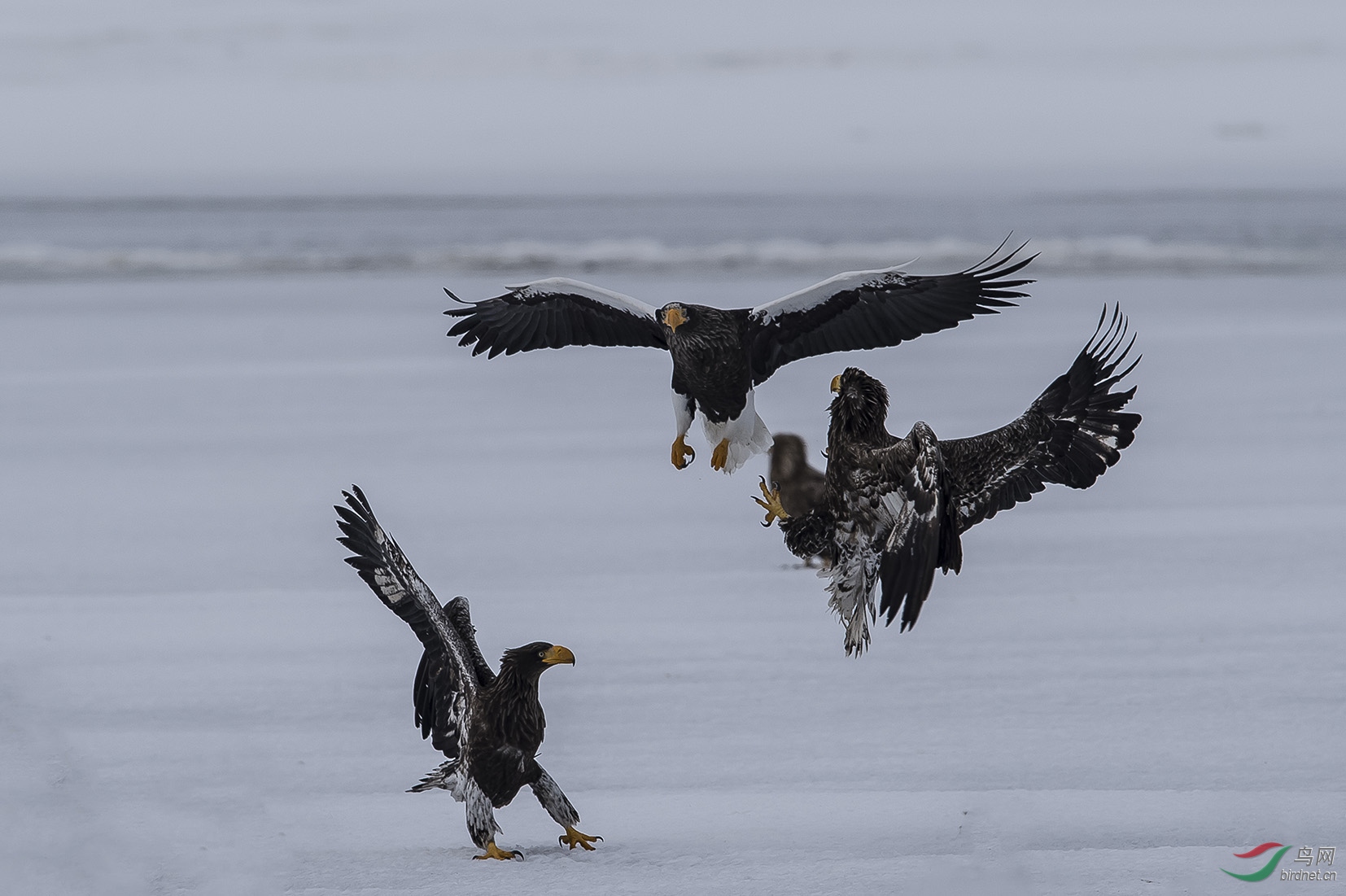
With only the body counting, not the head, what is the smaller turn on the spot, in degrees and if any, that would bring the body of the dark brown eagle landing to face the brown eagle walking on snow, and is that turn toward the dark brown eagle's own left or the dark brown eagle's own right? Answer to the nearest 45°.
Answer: approximately 90° to the dark brown eagle's own left

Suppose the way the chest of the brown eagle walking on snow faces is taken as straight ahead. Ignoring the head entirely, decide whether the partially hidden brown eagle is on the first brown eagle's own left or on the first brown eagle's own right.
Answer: on the first brown eagle's own left

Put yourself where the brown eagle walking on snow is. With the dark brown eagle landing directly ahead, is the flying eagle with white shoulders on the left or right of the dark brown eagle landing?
left

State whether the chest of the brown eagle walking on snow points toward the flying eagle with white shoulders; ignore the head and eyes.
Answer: no

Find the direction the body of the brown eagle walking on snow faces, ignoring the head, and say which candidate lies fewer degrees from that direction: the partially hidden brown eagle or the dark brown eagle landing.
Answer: the dark brown eagle landing

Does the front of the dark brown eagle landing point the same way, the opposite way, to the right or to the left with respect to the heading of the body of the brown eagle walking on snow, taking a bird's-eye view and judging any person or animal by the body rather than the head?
the opposite way

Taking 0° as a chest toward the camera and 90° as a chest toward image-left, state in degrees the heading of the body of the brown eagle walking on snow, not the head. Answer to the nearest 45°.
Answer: approximately 315°

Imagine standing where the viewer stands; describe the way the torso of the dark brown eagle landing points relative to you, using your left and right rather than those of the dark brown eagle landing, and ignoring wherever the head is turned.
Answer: facing away from the viewer and to the left of the viewer

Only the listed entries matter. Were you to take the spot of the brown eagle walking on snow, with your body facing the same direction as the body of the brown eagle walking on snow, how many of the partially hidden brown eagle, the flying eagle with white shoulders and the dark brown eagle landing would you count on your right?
0

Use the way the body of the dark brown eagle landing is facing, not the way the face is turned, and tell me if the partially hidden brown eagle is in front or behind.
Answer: in front

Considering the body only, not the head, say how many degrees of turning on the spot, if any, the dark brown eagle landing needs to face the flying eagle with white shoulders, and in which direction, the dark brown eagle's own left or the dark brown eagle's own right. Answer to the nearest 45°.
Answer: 0° — it already faces it

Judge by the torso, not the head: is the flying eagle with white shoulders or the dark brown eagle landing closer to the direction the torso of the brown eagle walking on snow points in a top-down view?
the dark brown eagle landing
